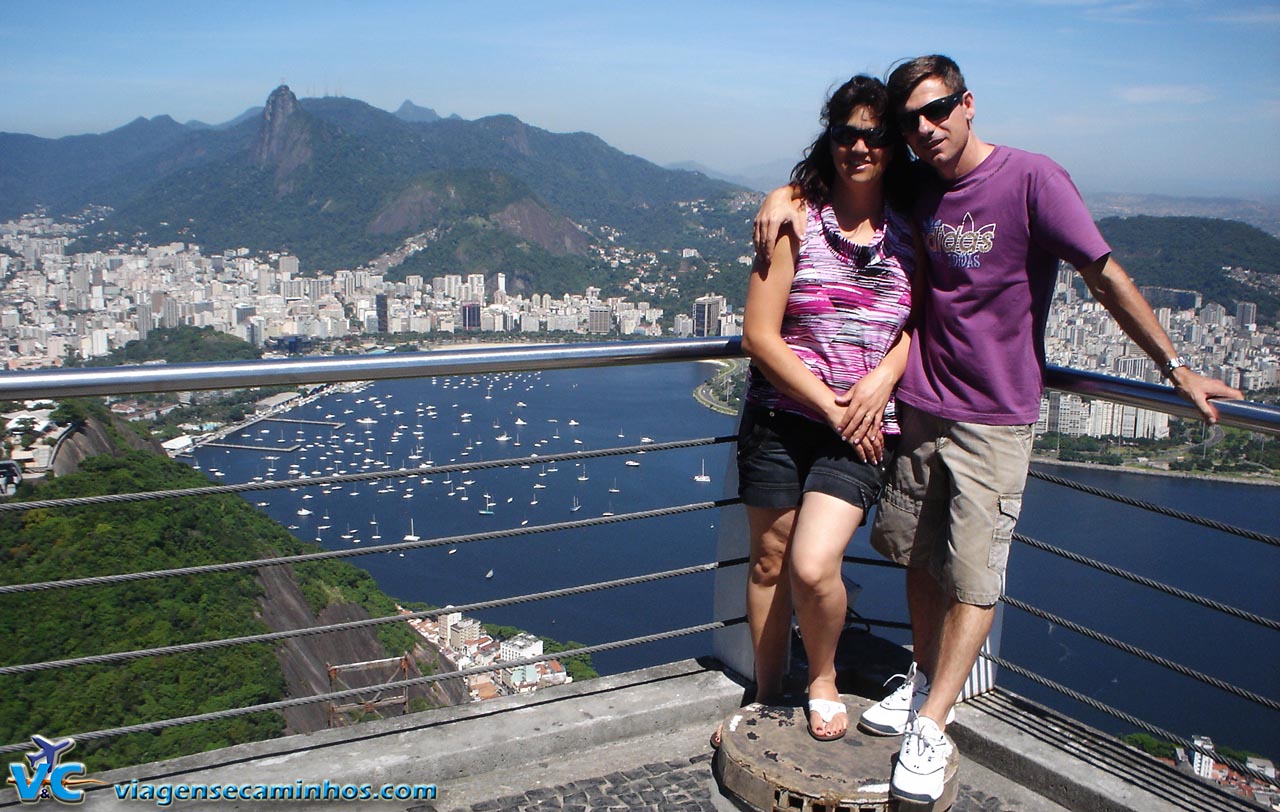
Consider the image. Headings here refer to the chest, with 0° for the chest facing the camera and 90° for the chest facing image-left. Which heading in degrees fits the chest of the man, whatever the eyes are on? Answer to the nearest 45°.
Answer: approximately 45°

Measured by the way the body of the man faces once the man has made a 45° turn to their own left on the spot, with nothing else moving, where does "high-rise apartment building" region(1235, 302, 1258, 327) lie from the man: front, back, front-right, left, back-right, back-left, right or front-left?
back

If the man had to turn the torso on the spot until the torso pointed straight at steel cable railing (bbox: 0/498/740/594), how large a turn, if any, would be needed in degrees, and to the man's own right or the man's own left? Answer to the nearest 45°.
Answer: approximately 45° to the man's own right

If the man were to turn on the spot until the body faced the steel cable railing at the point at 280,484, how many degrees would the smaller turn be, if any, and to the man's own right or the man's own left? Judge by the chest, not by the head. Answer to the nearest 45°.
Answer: approximately 45° to the man's own right
